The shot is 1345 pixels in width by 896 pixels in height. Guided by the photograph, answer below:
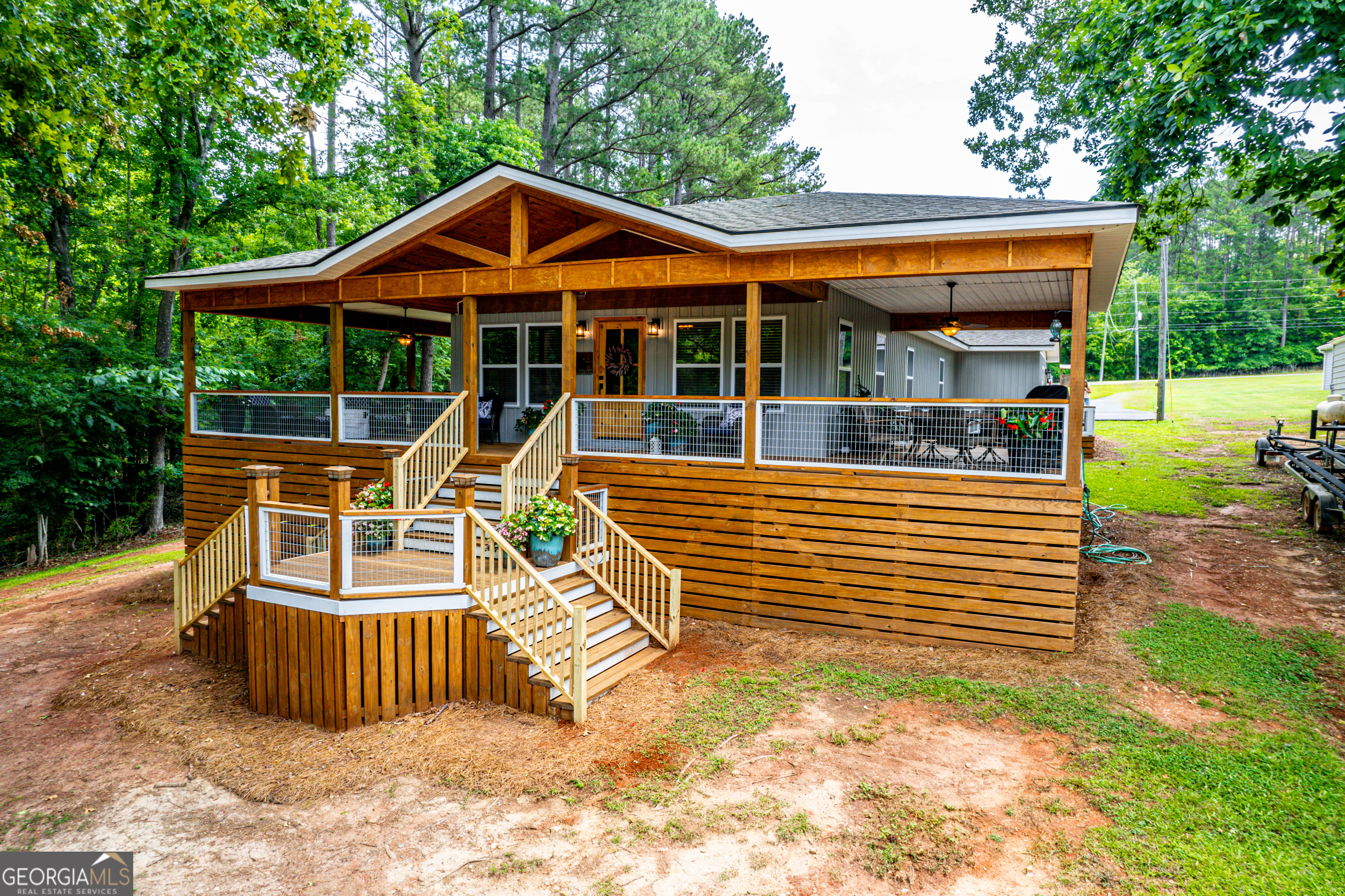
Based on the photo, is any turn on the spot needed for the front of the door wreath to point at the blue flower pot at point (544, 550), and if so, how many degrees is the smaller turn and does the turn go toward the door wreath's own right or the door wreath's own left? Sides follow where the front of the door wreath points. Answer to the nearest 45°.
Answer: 0° — it already faces it

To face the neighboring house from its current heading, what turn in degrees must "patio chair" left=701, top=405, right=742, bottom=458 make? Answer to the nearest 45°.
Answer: approximately 180°

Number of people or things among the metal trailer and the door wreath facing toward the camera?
1

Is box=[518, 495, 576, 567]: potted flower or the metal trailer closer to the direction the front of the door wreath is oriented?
the potted flower

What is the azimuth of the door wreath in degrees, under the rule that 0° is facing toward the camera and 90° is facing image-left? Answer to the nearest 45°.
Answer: approximately 0°

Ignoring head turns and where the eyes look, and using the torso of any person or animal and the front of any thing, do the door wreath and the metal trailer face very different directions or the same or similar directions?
very different directions

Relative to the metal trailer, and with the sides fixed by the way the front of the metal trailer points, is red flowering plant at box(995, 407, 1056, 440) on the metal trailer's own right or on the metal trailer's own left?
on the metal trailer's own left

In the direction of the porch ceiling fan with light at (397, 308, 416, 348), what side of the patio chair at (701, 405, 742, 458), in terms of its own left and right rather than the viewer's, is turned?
right
